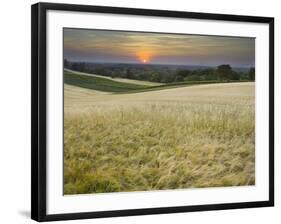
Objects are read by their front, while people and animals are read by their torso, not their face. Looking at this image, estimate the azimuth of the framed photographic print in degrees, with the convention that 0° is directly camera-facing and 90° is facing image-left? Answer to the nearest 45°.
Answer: approximately 315°
